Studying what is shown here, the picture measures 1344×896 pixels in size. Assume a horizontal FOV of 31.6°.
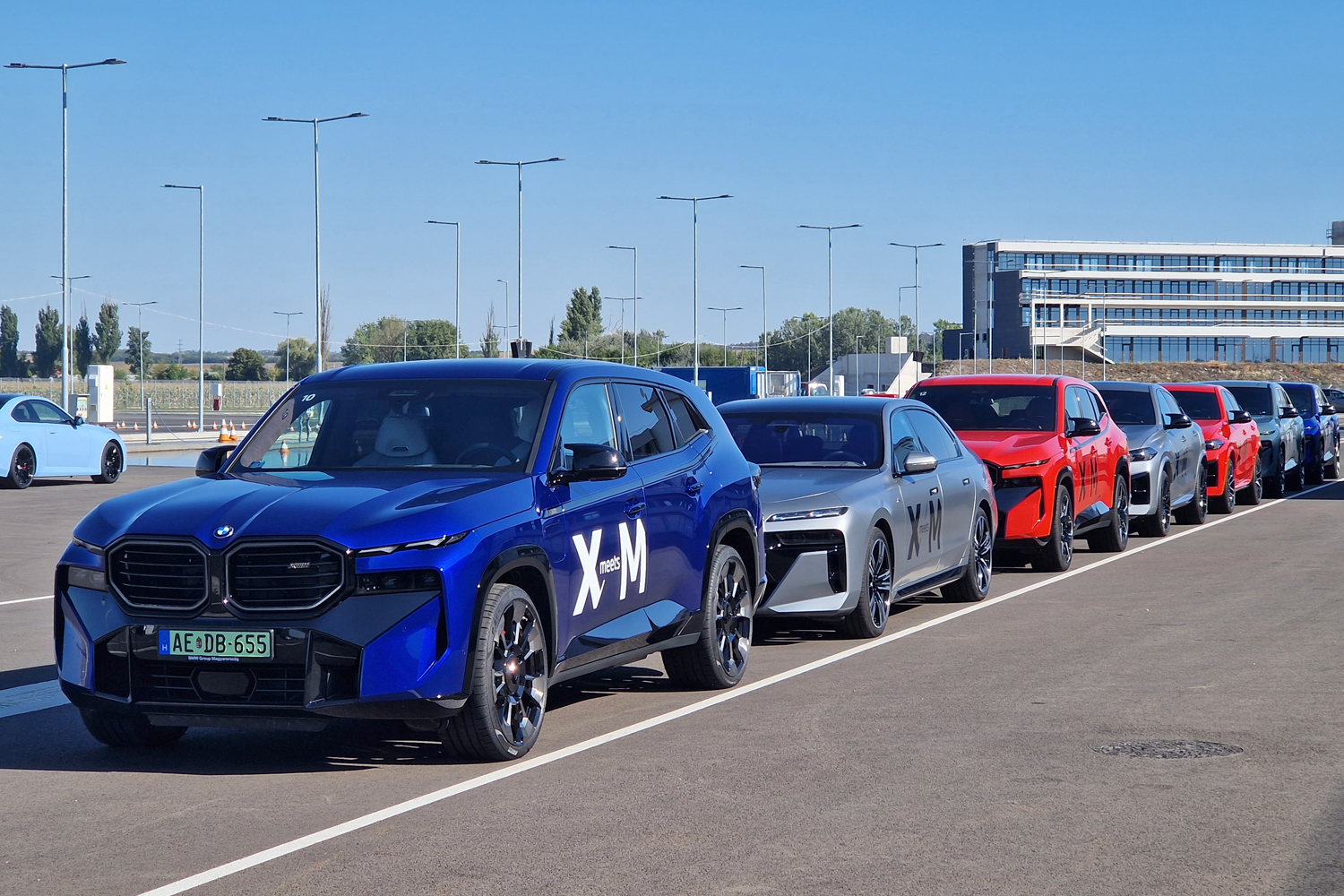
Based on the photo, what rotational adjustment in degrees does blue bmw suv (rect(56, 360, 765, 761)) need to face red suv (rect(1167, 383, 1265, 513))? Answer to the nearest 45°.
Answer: approximately 180°

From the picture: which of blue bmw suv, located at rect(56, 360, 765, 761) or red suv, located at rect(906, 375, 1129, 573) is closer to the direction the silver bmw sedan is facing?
the blue bmw suv

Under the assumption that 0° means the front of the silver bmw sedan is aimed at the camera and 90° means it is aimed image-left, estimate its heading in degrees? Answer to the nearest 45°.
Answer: approximately 45°

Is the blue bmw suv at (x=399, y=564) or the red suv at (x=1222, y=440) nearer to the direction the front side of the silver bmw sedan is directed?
the blue bmw suv

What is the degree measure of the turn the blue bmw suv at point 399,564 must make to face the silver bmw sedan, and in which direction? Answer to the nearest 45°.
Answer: approximately 180°

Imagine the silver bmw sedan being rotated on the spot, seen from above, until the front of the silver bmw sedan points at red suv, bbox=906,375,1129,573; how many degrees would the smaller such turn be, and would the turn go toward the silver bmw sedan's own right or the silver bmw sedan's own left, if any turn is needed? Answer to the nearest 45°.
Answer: approximately 135° to the silver bmw sedan's own right

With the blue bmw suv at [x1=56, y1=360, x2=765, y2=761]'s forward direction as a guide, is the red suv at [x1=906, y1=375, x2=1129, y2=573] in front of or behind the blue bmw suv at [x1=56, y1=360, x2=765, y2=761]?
behind

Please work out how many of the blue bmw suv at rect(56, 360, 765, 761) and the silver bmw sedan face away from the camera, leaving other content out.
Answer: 0

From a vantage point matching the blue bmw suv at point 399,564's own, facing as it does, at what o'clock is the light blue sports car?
The light blue sports car is roughly at 4 o'clock from the blue bmw suv.

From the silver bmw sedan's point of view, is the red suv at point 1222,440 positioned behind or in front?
behind

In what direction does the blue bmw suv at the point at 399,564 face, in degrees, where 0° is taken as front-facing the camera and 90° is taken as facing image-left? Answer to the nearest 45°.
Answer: approximately 45°

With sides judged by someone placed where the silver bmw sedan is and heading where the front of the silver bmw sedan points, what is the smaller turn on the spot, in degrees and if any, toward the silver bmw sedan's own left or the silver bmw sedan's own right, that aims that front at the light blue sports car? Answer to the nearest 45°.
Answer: approximately 90° to the silver bmw sedan's own right

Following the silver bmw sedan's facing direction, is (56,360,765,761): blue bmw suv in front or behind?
in front

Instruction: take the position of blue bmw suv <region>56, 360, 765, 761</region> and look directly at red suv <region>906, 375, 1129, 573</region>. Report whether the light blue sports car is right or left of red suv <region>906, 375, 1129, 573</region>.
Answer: left
